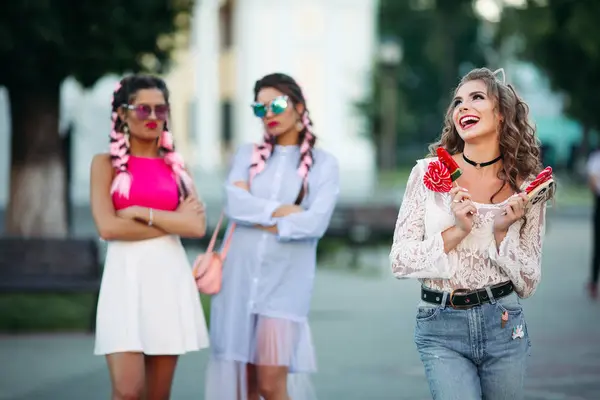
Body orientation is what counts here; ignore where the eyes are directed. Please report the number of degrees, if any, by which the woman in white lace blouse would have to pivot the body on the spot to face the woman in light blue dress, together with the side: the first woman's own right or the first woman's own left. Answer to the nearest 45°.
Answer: approximately 135° to the first woman's own right

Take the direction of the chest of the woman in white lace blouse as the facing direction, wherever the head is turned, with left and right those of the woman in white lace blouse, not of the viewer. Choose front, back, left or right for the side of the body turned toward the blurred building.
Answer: back

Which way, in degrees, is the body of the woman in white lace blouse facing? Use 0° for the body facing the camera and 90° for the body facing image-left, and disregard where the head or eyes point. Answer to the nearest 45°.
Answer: approximately 0°

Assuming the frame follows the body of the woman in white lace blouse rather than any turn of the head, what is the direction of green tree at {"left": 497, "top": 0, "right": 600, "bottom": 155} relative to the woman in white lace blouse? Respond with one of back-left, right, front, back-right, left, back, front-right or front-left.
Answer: back

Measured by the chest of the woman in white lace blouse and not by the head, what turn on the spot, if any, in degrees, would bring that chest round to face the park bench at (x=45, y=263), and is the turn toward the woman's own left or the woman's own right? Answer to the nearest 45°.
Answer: approximately 135° to the woman's own right

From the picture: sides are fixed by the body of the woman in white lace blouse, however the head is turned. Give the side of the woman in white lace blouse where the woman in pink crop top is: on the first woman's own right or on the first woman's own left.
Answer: on the first woman's own right
